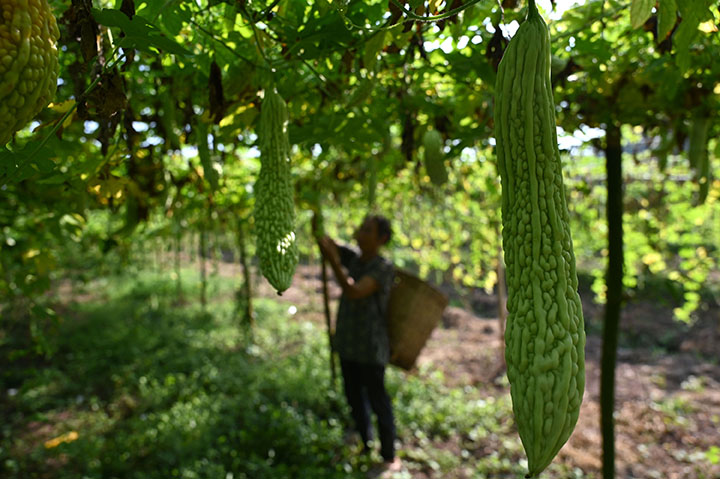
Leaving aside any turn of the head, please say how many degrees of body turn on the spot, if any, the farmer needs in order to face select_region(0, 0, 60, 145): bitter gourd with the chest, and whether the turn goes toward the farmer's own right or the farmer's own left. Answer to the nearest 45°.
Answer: approximately 45° to the farmer's own left

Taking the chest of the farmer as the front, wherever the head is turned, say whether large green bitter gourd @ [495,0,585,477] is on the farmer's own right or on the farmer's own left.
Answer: on the farmer's own left

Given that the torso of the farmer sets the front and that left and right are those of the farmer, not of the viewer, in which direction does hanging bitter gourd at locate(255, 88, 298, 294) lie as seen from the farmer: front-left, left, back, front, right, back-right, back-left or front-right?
front-left

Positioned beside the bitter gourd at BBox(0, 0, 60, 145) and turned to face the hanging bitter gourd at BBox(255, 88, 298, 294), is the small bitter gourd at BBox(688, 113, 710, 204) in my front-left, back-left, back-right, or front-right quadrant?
front-right

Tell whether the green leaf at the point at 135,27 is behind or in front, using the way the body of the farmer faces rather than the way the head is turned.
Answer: in front

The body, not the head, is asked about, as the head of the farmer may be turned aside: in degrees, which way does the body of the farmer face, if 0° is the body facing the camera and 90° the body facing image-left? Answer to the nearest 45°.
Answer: approximately 45°

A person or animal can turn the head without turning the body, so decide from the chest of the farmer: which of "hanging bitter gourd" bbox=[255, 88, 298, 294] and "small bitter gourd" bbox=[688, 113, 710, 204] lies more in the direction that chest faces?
the hanging bitter gourd

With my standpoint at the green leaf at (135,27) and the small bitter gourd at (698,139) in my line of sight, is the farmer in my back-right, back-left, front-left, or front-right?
front-left

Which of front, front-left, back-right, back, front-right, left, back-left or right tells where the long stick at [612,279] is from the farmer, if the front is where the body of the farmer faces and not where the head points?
left

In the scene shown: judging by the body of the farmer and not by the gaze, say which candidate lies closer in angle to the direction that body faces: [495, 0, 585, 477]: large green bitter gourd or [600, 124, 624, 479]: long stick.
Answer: the large green bitter gourd
